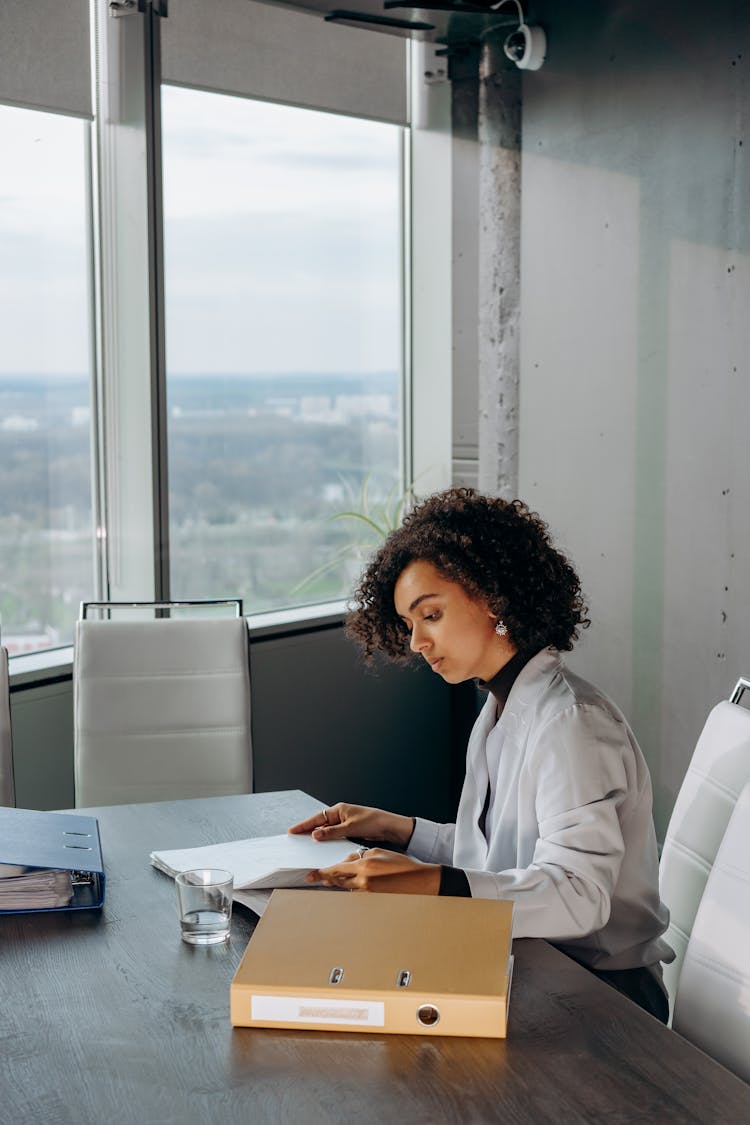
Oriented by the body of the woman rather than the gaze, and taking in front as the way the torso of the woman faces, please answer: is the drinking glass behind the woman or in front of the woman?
in front

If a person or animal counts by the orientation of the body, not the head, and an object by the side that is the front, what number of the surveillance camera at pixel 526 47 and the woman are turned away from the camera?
0

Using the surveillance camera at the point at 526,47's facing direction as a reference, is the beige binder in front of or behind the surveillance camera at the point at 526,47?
in front

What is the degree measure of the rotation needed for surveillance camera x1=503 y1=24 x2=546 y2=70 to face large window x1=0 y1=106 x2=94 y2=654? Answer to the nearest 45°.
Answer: approximately 45° to its right

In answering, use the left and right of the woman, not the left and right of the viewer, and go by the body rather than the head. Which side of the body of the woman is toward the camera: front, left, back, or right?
left

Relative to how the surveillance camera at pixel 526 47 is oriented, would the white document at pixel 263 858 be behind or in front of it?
in front

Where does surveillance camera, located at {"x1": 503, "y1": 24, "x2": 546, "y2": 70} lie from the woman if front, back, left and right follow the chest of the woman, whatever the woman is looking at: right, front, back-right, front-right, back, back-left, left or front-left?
right

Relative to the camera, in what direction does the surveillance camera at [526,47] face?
facing the viewer and to the left of the viewer
